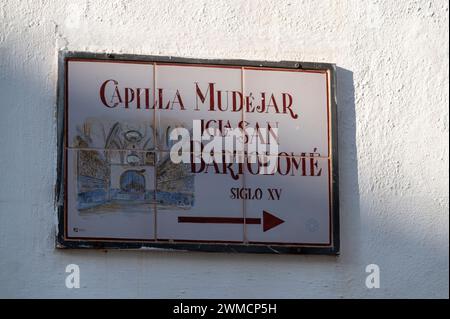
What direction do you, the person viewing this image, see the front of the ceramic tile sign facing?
facing the viewer
